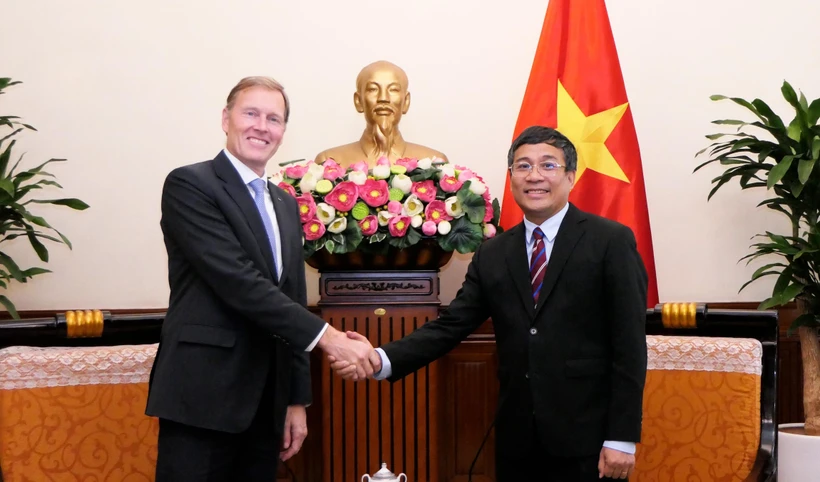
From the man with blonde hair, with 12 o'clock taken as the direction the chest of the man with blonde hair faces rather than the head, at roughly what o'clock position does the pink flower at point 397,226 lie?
The pink flower is roughly at 9 o'clock from the man with blonde hair.

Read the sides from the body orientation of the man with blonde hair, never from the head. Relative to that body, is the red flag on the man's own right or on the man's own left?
on the man's own left

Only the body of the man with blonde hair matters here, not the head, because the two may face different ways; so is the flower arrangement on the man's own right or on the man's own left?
on the man's own left

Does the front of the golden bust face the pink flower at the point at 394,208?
yes

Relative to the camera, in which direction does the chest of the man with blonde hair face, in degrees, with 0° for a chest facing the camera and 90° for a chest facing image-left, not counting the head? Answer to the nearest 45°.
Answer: approximately 315°

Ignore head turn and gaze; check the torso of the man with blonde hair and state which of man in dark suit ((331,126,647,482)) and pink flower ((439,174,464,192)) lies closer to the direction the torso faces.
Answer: the man in dark suit

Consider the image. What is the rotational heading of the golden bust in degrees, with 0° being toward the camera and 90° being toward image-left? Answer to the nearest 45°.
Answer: approximately 0°

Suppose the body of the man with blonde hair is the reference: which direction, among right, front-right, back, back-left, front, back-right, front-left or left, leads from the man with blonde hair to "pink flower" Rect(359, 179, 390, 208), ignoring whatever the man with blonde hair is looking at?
left

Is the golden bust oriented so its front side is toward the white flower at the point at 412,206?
yes
